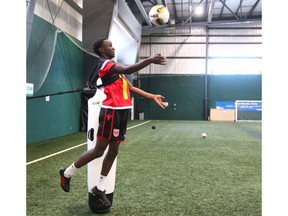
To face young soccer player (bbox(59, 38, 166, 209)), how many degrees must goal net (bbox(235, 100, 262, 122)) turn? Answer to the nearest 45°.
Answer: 0° — it already faces them

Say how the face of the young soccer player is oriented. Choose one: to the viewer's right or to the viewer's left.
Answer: to the viewer's right
